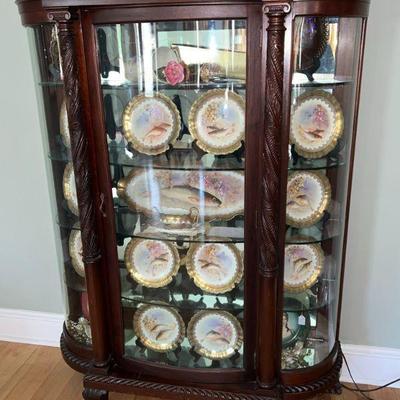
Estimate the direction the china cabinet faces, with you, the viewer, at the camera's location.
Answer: facing the viewer
